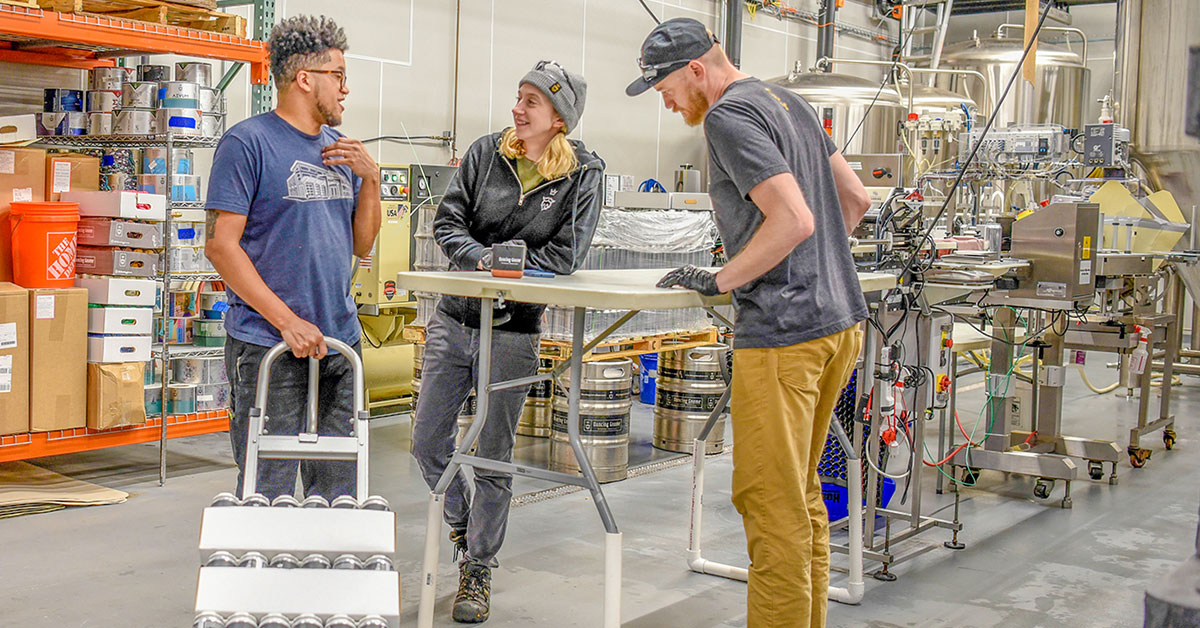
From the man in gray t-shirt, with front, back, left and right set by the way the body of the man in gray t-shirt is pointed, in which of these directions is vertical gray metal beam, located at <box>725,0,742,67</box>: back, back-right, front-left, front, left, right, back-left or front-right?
front-right

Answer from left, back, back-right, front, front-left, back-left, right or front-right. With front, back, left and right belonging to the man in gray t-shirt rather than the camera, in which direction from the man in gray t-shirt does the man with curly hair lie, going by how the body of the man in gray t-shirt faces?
front-left

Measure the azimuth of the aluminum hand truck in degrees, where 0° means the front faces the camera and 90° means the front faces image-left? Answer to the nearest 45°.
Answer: approximately 0°

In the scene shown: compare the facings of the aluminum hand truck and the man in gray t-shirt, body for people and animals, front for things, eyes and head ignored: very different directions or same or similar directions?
very different directions

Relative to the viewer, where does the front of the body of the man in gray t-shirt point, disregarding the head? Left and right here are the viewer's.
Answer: facing away from the viewer and to the left of the viewer

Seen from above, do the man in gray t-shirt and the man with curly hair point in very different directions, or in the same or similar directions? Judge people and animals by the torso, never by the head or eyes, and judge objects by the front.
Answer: very different directions

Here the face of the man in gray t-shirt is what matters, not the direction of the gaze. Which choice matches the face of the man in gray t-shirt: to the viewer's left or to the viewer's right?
to the viewer's left

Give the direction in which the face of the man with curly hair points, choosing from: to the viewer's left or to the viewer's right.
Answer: to the viewer's right

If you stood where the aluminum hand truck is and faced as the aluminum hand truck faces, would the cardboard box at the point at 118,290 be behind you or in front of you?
behind

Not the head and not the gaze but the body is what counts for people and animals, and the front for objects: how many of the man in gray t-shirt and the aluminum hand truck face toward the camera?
1

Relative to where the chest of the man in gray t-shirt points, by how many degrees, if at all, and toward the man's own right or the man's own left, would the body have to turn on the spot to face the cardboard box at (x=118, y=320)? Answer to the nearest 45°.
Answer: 0° — they already face it
